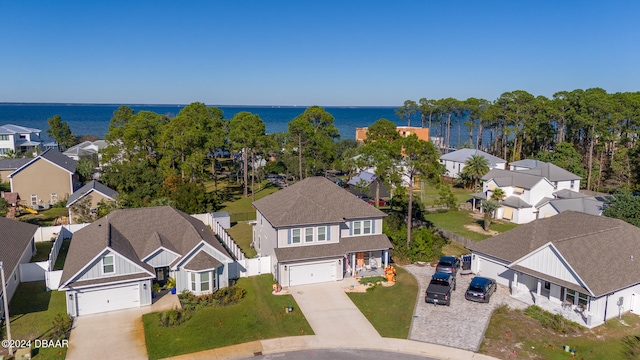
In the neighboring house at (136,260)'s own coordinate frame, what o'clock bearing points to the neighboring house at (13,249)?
the neighboring house at (13,249) is roughly at 4 o'clock from the neighboring house at (136,260).

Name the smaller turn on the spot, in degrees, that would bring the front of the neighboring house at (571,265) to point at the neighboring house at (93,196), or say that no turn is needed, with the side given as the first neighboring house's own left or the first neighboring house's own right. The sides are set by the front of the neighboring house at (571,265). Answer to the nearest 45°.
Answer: approximately 45° to the first neighboring house's own right

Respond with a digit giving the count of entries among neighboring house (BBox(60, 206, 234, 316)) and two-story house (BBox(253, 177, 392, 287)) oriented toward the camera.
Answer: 2

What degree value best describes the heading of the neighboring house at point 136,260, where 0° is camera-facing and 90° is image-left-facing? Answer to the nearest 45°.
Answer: approximately 0°

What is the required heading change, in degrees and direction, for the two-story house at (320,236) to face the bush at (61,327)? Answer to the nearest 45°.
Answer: approximately 45° to its right

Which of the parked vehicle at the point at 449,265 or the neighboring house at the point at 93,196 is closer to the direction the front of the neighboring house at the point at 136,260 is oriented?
the parked vehicle

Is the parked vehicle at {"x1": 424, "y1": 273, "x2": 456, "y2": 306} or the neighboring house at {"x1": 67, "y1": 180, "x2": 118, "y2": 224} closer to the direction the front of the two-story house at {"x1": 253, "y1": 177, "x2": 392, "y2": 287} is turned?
the parked vehicle

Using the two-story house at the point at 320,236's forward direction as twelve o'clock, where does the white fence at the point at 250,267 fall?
The white fence is roughly at 3 o'clock from the two-story house.

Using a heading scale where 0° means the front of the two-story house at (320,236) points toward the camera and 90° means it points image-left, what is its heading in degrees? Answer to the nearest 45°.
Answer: approximately 0°
